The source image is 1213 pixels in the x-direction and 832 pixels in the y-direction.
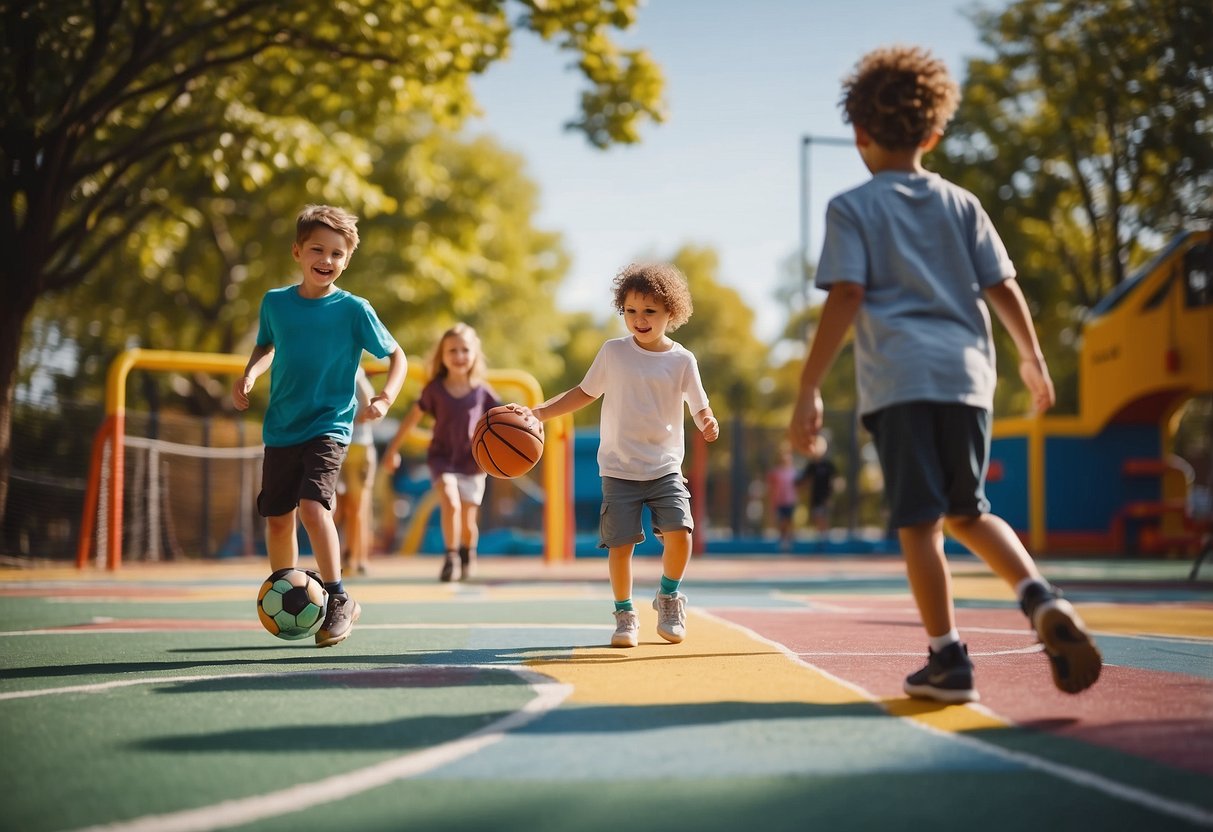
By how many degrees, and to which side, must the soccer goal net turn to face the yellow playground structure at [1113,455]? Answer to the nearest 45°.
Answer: approximately 90° to its left

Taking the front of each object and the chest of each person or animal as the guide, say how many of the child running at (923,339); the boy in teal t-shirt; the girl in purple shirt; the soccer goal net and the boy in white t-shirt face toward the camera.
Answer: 4

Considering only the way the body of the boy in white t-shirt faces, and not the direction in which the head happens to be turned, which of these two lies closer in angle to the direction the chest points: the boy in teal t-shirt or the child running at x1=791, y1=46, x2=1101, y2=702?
the child running

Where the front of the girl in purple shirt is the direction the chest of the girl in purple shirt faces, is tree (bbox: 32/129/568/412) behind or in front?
behind

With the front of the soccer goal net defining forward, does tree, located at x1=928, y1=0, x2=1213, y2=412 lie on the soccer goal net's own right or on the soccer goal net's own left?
on the soccer goal net's own left

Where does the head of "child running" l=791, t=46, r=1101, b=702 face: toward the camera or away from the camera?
away from the camera

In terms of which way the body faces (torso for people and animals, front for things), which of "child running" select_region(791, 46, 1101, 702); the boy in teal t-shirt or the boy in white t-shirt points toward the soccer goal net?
the child running

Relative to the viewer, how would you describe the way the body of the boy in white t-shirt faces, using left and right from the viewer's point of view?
facing the viewer

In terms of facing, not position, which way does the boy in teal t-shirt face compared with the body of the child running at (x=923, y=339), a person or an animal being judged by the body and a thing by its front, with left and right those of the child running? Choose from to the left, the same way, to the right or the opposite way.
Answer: the opposite way

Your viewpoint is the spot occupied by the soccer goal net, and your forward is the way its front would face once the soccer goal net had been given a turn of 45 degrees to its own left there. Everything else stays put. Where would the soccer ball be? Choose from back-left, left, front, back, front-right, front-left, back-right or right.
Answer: front-right

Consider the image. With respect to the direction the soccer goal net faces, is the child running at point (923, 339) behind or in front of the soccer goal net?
in front

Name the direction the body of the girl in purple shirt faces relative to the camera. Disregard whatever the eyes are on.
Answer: toward the camera

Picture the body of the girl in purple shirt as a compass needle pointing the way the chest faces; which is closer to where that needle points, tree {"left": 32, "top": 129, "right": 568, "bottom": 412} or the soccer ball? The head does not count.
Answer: the soccer ball
